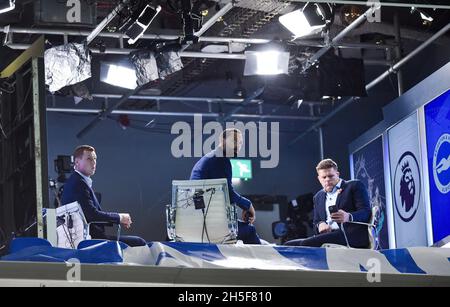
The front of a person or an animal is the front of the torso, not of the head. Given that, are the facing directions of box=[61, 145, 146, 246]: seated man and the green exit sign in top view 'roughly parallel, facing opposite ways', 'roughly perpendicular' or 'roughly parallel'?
roughly perpendicular

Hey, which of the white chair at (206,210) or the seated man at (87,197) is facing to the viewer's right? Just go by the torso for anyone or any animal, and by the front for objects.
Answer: the seated man

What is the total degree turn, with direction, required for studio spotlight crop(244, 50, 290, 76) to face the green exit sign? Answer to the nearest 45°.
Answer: approximately 180°

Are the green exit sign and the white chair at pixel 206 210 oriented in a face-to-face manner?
yes

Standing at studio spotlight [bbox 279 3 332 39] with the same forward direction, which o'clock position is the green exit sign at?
The green exit sign is roughly at 4 o'clock from the studio spotlight.

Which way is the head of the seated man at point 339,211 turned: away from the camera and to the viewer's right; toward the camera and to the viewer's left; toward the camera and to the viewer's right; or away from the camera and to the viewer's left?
toward the camera and to the viewer's left

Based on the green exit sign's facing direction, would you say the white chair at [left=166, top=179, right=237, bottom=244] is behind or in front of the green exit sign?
in front

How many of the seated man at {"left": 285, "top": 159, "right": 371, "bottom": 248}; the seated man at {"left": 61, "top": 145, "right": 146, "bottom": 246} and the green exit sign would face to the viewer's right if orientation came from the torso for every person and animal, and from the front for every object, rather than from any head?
1

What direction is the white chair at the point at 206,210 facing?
away from the camera

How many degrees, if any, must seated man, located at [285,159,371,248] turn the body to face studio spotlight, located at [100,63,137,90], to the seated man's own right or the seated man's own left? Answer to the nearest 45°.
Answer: approximately 90° to the seated man's own right

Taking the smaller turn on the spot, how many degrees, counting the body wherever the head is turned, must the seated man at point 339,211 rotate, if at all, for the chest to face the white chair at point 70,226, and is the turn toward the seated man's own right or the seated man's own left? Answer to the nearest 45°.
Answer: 0° — they already face it
